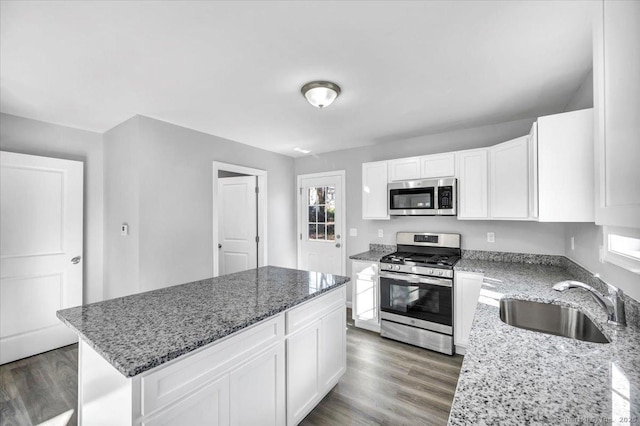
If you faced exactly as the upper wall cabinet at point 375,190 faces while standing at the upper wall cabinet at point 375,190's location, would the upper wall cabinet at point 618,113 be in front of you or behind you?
in front

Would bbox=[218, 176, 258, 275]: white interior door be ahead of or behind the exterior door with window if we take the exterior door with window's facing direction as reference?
ahead

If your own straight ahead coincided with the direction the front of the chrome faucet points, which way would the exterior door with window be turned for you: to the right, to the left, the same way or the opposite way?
to the left

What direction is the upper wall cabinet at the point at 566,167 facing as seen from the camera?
to the viewer's left

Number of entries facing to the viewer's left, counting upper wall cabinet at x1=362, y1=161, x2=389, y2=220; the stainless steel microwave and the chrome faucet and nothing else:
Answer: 1

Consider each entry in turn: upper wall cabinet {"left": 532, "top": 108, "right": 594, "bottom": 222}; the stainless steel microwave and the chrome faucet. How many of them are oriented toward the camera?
1

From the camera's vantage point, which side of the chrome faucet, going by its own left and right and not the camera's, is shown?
left

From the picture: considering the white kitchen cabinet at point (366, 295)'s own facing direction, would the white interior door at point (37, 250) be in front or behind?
in front

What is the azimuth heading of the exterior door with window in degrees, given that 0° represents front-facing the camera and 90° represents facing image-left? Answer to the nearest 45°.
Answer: approximately 45°

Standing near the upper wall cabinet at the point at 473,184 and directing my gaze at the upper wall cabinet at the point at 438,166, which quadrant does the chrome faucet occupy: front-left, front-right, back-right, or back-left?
back-left

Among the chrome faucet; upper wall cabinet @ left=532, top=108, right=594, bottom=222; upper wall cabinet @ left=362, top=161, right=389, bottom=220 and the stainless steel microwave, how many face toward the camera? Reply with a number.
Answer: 2

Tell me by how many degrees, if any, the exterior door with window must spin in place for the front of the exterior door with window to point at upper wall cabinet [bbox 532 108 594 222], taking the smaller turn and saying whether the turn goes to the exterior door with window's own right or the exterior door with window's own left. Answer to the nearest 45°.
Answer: approximately 90° to the exterior door with window's own left
